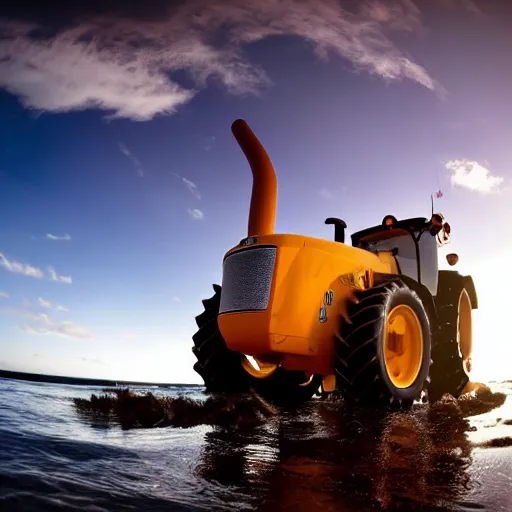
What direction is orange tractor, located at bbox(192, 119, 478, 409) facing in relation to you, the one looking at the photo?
facing the viewer and to the left of the viewer
